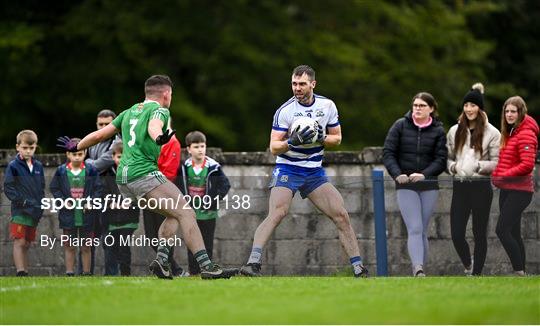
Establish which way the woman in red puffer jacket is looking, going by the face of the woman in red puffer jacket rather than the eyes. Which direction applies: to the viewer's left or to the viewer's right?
to the viewer's left

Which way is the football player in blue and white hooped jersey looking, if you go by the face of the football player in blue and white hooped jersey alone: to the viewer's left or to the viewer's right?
to the viewer's left

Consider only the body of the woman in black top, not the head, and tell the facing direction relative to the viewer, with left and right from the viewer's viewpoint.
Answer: facing the viewer

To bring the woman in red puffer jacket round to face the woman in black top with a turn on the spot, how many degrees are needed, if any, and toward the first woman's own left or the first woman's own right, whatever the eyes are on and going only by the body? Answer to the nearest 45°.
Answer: approximately 45° to the first woman's own right

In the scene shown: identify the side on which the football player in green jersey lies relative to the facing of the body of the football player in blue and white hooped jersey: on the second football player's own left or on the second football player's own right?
on the second football player's own right

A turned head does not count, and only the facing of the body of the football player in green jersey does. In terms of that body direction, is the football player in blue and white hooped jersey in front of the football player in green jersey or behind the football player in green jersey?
in front

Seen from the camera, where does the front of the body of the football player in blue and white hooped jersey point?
toward the camera

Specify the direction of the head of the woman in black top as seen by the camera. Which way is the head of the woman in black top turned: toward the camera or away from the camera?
toward the camera

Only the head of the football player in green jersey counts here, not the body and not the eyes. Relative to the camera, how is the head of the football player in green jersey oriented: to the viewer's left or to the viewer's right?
to the viewer's right

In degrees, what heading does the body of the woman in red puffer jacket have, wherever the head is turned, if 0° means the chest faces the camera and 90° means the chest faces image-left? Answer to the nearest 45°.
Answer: approximately 45°

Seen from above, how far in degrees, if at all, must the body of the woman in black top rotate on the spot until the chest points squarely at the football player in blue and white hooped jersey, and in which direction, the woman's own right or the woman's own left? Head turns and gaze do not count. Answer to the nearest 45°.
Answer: approximately 45° to the woman's own right

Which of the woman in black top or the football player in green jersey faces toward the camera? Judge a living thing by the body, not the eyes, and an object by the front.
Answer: the woman in black top

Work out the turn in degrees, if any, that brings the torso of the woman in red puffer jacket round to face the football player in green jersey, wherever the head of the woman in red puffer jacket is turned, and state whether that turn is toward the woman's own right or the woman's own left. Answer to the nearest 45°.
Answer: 0° — they already face them

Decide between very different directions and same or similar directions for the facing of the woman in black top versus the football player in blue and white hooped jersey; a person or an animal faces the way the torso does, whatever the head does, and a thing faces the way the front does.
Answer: same or similar directions

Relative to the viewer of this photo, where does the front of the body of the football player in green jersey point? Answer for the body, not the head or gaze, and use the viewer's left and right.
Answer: facing away from the viewer and to the right of the viewer

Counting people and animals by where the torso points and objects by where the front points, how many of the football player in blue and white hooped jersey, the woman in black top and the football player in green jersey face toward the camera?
2
